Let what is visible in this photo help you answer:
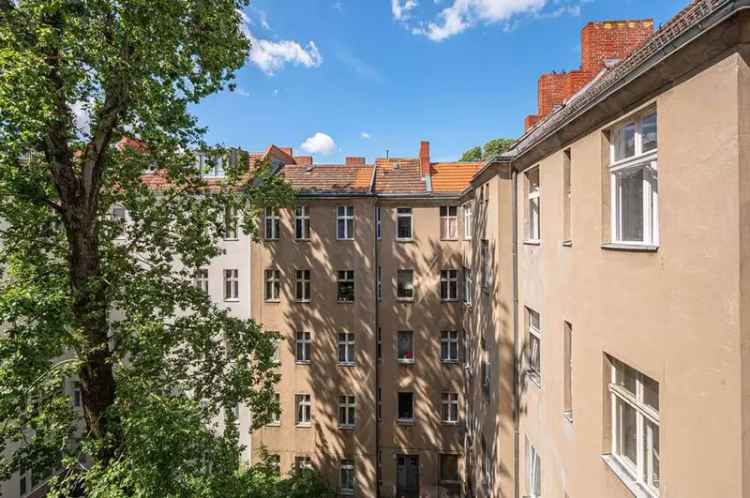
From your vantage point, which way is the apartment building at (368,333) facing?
toward the camera

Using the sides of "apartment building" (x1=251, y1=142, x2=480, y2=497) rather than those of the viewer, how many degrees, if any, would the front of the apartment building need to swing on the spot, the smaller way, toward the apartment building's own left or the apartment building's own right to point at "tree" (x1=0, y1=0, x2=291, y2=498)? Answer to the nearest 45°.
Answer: approximately 45° to the apartment building's own right

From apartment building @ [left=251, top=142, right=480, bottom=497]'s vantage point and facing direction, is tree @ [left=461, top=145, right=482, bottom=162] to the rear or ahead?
to the rear
